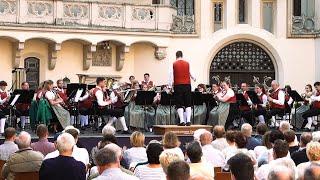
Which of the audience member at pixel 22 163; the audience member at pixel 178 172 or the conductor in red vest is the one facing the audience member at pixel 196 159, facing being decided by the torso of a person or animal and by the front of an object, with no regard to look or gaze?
the audience member at pixel 178 172

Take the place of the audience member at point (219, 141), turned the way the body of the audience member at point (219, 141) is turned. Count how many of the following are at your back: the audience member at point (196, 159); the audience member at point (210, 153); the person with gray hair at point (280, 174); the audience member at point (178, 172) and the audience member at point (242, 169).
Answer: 5

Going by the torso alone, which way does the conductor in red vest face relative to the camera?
away from the camera

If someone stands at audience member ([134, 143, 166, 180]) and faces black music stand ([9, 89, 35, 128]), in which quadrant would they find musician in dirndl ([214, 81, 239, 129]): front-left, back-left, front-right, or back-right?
front-right

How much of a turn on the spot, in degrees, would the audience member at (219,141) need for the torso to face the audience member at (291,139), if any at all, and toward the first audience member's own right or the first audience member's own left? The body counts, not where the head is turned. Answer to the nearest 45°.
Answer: approximately 135° to the first audience member's own right

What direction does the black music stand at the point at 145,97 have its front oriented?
away from the camera

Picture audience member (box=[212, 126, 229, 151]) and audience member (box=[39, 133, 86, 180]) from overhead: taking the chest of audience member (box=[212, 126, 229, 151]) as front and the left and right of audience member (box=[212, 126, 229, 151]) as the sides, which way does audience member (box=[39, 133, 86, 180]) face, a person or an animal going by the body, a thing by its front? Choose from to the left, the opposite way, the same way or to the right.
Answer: the same way

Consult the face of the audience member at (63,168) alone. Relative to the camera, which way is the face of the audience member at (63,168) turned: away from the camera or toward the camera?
away from the camera

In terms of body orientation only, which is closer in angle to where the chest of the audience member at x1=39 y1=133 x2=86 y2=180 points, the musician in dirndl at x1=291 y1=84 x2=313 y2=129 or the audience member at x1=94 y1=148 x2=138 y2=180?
the musician in dirndl

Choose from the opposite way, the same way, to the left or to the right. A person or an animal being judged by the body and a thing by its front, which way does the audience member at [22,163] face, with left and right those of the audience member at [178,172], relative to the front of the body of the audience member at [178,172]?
the same way

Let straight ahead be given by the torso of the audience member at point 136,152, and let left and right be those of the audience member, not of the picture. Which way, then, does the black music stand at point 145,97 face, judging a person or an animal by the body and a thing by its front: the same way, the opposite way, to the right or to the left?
the same way

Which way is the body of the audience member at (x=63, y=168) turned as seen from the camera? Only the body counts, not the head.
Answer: away from the camera

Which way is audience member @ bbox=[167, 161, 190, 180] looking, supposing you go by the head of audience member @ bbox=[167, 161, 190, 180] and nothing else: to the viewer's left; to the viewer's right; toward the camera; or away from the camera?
away from the camera

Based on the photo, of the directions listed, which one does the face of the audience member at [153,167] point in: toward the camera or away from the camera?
away from the camera

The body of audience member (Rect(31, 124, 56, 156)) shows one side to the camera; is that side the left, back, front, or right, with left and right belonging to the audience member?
back

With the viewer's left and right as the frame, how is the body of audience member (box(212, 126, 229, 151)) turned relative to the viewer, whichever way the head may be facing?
facing away from the viewer
